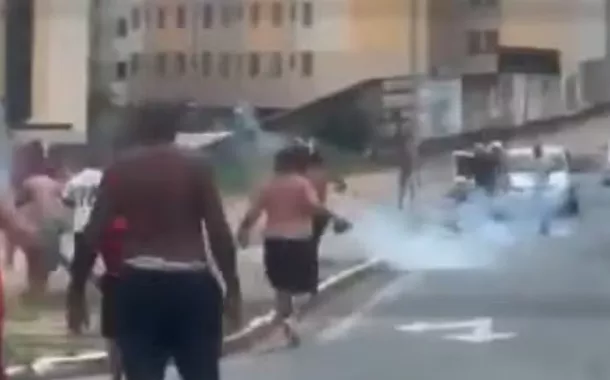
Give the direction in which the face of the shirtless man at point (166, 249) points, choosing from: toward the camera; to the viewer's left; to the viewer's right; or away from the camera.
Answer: away from the camera

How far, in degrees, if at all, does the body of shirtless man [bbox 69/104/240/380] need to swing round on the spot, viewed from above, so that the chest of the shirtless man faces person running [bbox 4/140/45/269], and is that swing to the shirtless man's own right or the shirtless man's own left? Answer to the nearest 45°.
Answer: approximately 45° to the shirtless man's own left

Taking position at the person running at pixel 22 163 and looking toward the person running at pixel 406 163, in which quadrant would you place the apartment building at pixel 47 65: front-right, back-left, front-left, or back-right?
front-left

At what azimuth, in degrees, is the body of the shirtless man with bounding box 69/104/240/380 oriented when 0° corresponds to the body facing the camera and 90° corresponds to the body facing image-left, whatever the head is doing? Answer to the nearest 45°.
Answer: approximately 180°
